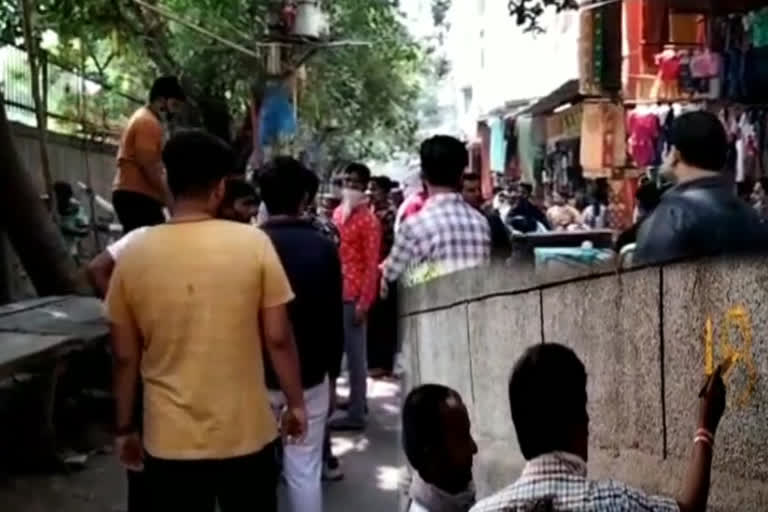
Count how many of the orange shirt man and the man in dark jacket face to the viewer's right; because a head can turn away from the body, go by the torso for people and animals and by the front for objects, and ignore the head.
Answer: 1

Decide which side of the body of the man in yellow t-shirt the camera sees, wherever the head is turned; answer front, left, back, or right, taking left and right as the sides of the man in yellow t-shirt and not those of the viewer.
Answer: back

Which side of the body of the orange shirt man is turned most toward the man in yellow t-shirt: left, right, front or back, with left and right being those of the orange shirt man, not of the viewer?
right

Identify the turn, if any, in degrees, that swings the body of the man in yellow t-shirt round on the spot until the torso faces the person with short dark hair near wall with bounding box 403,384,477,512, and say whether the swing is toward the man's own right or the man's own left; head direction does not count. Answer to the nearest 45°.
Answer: approximately 135° to the man's own right

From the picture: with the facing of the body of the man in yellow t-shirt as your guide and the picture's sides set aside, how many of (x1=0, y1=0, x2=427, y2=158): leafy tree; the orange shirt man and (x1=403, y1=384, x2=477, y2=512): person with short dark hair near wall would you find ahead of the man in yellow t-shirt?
2

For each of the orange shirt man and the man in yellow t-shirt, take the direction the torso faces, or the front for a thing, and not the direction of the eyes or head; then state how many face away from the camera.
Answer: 1

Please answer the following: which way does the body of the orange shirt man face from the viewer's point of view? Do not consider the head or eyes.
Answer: to the viewer's right

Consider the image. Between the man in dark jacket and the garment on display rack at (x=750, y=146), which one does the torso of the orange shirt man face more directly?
the garment on display rack

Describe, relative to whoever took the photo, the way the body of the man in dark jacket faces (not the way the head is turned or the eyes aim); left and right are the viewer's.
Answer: facing away from the viewer and to the left of the viewer

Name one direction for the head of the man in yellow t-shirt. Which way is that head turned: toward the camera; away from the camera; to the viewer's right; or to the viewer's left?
away from the camera

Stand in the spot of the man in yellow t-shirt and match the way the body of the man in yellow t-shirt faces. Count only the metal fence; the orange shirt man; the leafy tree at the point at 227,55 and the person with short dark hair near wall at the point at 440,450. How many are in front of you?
3

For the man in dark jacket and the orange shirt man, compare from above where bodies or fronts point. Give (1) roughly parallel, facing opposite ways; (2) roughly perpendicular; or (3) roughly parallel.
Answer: roughly perpendicular

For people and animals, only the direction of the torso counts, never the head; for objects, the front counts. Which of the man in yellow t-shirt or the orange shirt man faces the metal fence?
the man in yellow t-shirt
